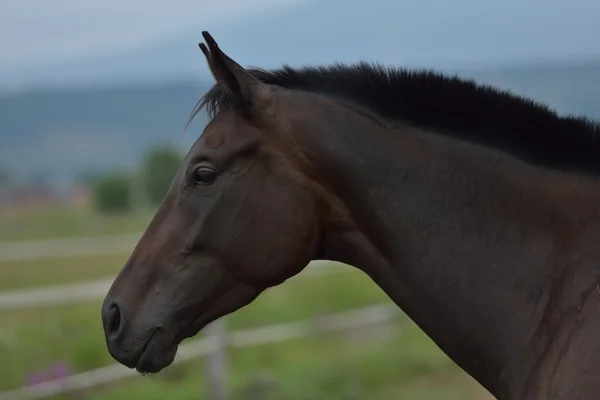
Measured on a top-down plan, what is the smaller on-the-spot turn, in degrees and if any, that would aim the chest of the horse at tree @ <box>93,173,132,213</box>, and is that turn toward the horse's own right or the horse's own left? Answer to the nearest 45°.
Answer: approximately 90° to the horse's own right

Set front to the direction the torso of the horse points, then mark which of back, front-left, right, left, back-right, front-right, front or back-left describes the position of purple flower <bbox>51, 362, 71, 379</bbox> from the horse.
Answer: front-right

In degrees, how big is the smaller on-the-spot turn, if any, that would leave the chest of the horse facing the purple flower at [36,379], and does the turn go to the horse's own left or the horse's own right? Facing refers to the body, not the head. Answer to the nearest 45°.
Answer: approximately 45° to the horse's own right

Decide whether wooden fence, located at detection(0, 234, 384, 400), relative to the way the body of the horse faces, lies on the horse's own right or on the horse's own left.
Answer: on the horse's own right

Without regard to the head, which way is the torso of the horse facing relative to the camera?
to the viewer's left
